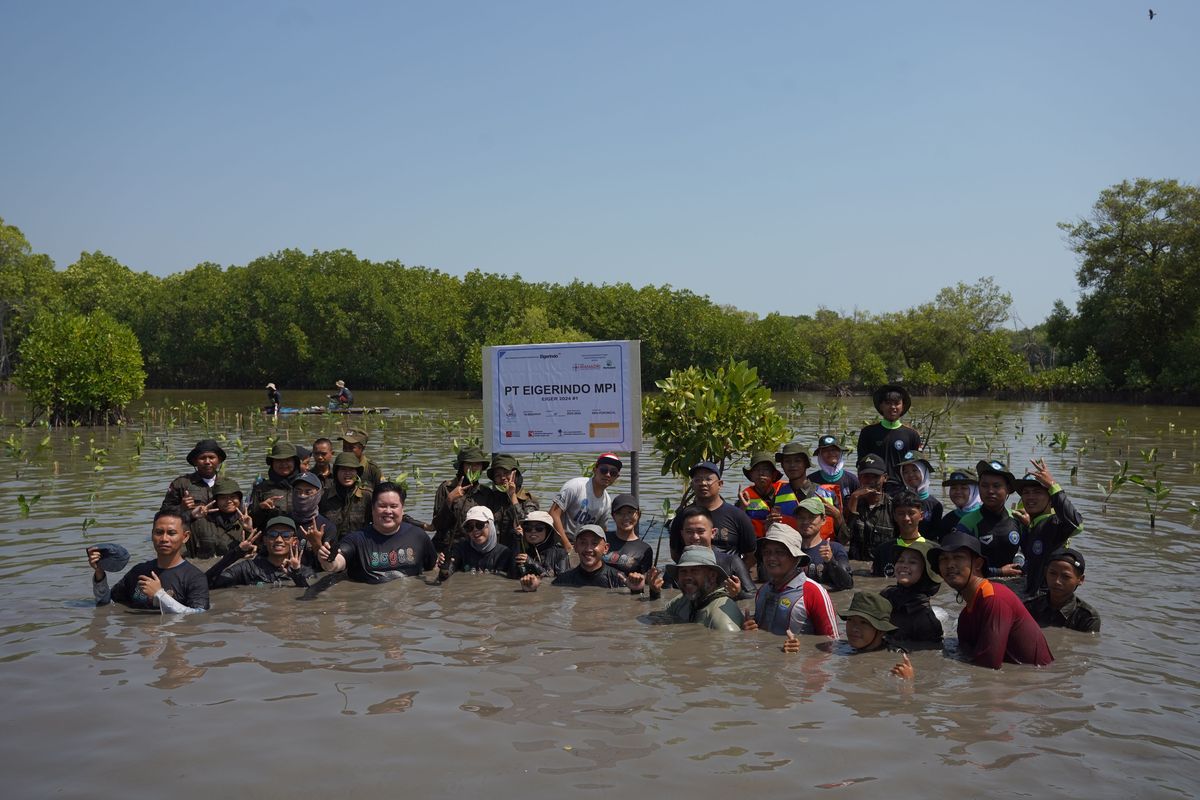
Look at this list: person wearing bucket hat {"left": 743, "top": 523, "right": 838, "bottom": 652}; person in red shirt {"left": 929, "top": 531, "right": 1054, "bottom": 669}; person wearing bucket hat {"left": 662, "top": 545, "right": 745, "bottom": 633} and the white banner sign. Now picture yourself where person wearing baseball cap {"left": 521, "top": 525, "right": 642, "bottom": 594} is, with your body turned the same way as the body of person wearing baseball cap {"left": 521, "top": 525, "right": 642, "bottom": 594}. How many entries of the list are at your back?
1

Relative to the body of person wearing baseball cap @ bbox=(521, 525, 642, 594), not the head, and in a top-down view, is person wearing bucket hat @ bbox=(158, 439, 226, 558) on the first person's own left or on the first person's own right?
on the first person's own right

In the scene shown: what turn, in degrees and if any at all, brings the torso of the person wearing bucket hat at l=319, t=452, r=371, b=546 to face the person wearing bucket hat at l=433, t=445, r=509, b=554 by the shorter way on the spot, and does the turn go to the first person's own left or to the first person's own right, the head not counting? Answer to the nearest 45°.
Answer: approximately 90° to the first person's own left

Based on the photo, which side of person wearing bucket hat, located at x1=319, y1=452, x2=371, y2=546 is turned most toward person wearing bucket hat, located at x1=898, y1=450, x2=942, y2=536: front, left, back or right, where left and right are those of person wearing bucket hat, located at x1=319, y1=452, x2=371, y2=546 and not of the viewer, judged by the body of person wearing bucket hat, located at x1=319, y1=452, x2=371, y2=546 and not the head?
left

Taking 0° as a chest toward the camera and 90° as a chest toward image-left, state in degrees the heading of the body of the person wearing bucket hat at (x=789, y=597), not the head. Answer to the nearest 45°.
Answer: approximately 45°

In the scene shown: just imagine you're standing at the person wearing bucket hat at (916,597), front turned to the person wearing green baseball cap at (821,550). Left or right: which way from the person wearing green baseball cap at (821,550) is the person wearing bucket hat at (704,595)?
left

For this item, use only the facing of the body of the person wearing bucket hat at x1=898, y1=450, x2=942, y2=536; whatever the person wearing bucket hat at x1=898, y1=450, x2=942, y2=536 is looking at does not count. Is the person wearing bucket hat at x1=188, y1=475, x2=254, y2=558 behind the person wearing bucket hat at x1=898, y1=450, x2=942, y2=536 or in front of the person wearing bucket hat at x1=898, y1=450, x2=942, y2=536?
in front

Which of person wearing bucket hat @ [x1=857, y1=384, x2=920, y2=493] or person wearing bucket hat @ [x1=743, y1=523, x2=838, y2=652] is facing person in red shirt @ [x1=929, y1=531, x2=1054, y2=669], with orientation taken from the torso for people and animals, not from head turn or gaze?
person wearing bucket hat @ [x1=857, y1=384, x2=920, y2=493]
